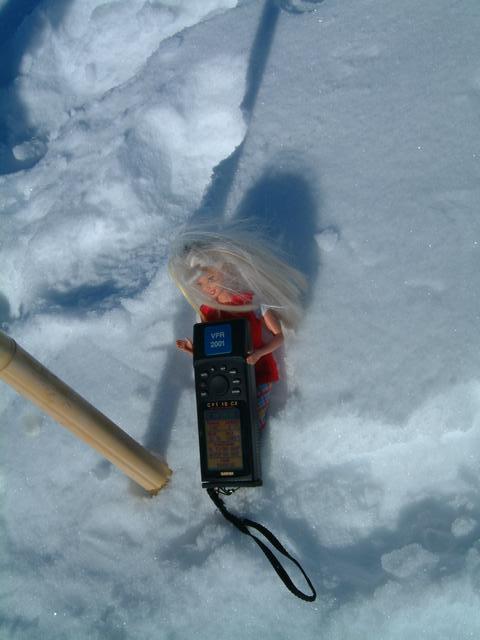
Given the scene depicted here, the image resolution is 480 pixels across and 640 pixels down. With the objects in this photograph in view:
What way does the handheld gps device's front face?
toward the camera
